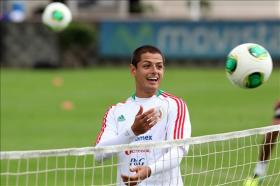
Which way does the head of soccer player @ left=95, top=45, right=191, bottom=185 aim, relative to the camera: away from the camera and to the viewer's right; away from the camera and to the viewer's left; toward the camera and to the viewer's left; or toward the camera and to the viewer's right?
toward the camera and to the viewer's right

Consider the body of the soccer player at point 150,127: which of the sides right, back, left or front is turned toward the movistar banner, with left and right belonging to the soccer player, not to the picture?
back

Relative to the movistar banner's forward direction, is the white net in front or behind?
in front
